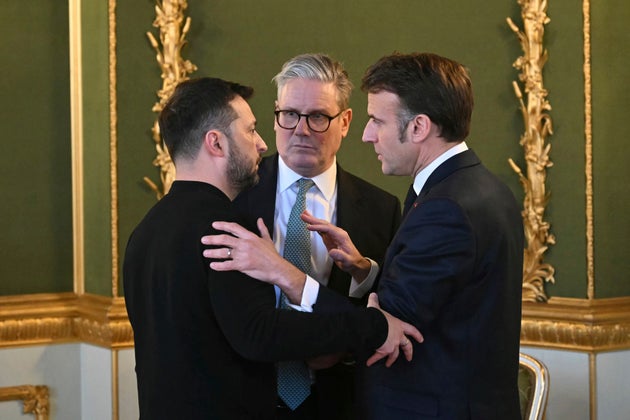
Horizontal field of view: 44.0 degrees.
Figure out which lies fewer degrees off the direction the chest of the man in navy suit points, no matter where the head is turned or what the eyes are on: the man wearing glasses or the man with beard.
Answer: the man with beard

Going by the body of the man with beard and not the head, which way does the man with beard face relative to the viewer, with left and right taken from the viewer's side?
facing away from the viewer and to the right of the viewer

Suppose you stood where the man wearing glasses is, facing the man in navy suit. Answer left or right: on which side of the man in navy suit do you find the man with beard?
right

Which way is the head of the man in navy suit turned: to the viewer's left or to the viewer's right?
to the viewer's left

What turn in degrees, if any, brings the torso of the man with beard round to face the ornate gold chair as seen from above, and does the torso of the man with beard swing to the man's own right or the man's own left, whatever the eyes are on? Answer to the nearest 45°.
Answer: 0° — they already face it

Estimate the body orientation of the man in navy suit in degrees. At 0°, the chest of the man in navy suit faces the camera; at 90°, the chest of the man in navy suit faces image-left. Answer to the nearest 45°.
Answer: approximately 90°

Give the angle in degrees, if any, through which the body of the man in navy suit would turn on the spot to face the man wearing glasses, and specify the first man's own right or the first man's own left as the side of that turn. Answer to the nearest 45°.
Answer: approximately 45° to the first man's own right

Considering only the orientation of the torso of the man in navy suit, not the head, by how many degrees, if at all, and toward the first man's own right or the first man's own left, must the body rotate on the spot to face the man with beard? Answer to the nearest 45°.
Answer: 0° — they already face them

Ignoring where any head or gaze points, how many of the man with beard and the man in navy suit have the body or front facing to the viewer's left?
1
